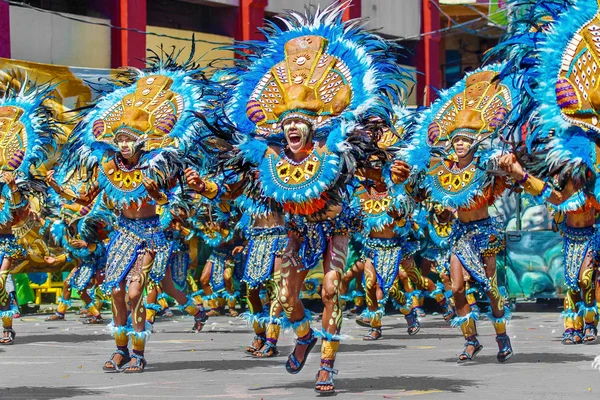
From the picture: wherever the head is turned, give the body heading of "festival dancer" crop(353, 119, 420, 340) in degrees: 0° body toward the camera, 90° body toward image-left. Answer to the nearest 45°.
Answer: approximately 0°

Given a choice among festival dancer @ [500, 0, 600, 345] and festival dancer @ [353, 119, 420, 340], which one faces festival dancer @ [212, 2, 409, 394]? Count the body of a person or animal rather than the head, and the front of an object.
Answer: festival dancer @ [353, 119, 420, 340]

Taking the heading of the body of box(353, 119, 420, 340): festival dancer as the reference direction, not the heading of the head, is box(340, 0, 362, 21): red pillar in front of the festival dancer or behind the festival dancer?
behind

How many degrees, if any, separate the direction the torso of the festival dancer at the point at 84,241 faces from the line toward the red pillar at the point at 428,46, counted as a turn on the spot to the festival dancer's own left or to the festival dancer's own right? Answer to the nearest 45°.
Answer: approximately 180°

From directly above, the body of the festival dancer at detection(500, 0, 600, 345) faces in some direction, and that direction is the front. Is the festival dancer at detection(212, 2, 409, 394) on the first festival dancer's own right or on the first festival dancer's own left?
on the first festival dancer's own right

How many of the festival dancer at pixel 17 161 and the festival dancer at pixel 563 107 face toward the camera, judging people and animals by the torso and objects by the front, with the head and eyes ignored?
2

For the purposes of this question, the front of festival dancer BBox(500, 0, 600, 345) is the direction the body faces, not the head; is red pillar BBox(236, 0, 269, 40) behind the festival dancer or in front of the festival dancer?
behind

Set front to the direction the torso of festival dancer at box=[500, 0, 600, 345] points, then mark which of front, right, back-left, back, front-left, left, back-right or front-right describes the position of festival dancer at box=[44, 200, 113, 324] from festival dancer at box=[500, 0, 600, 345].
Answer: back-right

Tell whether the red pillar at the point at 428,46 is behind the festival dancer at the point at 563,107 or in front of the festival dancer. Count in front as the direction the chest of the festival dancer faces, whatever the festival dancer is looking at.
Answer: behind

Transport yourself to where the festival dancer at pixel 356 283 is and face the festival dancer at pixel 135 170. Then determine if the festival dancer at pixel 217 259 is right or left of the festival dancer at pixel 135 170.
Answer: right
